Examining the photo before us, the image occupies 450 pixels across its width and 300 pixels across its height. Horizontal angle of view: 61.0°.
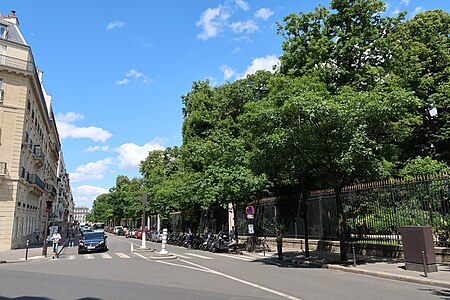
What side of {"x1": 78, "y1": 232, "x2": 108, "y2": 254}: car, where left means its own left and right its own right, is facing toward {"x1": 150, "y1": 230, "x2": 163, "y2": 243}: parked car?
back

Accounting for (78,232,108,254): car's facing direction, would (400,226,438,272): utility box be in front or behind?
in front

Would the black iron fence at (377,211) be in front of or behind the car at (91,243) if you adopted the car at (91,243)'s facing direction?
in front

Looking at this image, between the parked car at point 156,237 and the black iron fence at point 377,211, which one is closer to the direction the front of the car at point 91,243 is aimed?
the black iron fence

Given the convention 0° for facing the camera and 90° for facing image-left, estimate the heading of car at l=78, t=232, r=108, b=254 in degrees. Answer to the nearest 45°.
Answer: approximately 0°

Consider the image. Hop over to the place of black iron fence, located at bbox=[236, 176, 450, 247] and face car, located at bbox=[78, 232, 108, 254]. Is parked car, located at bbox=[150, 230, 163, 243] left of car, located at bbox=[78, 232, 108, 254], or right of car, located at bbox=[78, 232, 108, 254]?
right
